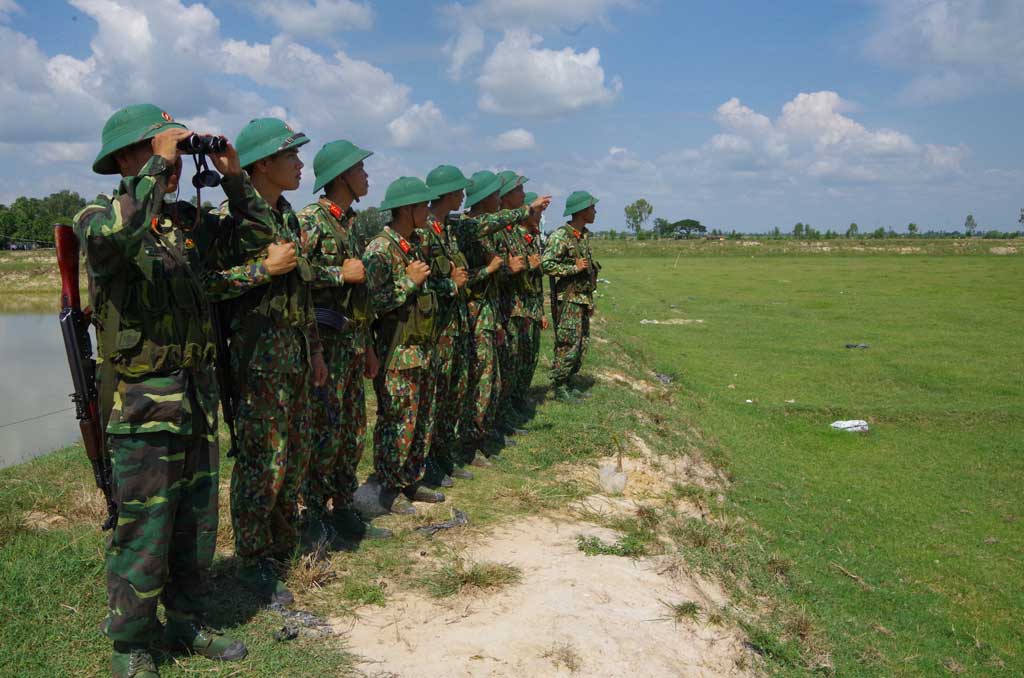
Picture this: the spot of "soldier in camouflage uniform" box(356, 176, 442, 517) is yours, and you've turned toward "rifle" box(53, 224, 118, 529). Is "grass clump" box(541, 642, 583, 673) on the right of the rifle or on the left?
left

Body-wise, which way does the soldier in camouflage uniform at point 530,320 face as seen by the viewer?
to the viewer's right

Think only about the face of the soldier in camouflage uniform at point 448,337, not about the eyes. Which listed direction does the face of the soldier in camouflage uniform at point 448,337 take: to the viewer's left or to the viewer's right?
to the viewer's right

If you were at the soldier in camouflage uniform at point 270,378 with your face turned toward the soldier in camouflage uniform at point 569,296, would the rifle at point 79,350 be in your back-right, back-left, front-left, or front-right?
back-left

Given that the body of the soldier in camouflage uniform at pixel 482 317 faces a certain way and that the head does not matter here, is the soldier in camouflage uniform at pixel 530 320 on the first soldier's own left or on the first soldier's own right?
on the first soldier's own left

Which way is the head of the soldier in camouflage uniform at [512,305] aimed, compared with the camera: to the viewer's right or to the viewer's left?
to the viewer's right

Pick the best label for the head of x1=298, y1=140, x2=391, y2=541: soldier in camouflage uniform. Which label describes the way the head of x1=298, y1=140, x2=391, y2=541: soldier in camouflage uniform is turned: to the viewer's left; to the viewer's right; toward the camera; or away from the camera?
to the viewer's right

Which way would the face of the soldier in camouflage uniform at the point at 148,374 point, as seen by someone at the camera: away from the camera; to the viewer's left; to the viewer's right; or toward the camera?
to the viewer's right

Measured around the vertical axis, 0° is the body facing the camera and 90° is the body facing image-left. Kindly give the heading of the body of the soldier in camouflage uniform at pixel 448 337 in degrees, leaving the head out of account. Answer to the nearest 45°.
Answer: approximately 270°

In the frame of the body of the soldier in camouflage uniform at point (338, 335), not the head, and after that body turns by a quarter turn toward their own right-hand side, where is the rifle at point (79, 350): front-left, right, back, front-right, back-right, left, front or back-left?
front-right
